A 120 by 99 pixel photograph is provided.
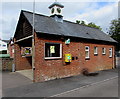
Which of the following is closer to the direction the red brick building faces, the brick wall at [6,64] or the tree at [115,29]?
the brick wall

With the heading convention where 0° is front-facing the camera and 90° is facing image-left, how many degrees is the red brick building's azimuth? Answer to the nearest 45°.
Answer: approximately 45°

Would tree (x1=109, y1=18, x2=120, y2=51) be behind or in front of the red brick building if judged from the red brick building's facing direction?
behind
